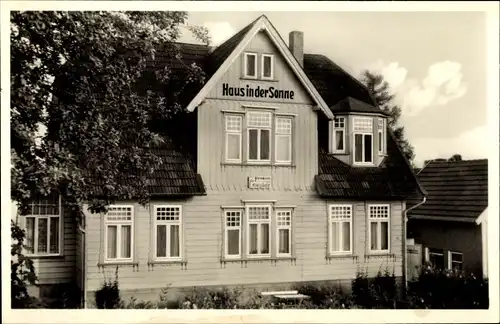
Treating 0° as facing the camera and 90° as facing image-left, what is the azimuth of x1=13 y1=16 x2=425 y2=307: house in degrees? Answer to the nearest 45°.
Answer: approximately 0°

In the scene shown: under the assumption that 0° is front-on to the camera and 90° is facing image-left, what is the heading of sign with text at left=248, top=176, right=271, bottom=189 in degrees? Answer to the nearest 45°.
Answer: approximately 0°

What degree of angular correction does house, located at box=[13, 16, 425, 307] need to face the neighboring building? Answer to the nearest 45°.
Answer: approximately 90° to its left
